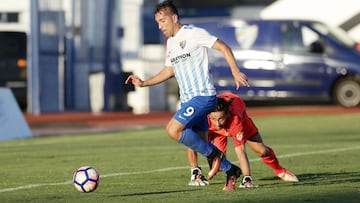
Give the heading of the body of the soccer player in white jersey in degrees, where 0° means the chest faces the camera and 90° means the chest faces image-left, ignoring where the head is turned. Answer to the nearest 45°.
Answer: approximately 45°

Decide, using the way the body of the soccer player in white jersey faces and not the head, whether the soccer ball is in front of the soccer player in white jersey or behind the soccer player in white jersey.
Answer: in front

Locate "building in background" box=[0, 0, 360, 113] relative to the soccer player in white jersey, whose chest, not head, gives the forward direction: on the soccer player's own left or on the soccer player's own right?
on the soccer player's own right
